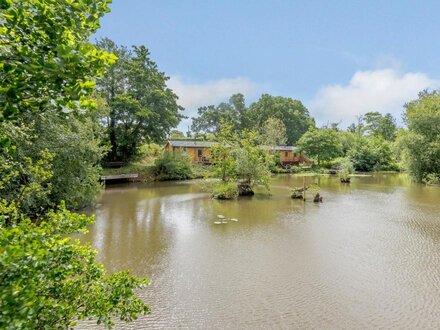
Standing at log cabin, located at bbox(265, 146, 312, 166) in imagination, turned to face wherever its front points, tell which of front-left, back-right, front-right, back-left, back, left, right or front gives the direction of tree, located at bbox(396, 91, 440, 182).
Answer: front-left

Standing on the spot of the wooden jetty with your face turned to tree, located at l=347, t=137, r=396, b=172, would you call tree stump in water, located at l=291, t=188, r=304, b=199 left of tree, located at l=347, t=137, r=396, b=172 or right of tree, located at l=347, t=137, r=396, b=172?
right

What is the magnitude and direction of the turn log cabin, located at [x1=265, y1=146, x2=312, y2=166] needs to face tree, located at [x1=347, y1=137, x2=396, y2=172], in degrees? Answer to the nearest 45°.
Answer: approximately 90° to its left

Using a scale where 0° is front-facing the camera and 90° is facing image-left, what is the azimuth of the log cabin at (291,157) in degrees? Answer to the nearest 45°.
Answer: approximately 0°

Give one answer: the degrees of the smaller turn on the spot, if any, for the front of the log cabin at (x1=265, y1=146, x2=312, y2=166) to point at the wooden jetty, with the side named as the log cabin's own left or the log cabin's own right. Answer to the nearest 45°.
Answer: approximately 45° to the log cabin's own right

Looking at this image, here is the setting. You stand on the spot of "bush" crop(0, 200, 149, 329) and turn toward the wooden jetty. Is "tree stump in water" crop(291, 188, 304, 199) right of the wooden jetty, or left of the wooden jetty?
right

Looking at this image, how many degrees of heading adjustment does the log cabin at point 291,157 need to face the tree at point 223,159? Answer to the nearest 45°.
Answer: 0° — it already faces it

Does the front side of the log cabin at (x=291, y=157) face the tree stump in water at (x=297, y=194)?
yes

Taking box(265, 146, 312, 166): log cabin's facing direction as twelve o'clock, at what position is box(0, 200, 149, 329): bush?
The bush is roughly at 12 o'clock from the log cabin.
